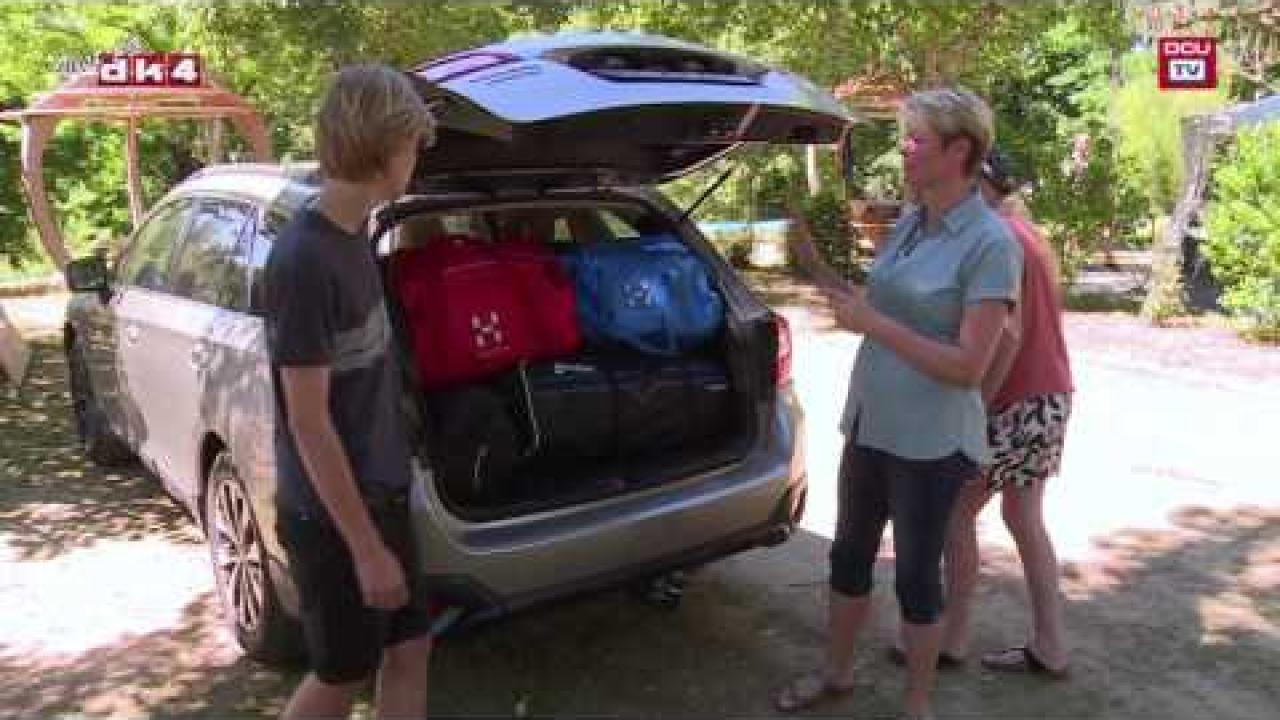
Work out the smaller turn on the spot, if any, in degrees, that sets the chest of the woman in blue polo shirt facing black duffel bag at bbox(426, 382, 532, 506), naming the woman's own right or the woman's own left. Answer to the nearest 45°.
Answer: approximately 45° to the woman's own right

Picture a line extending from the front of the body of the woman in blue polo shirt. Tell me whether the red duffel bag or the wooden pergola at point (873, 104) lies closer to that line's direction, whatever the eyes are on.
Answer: the red duffel bag

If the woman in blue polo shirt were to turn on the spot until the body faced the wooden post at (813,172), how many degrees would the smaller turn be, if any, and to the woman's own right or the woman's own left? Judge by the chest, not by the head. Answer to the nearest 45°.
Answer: approximately 135° to the woman's own right

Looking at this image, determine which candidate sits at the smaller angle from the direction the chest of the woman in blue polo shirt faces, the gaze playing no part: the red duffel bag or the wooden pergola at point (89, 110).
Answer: the red duffel bag

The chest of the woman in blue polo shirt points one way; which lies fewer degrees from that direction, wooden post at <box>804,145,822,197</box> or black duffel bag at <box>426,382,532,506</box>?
the black duffel bag

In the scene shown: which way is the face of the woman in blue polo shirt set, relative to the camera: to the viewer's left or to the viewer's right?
to the viewer's left

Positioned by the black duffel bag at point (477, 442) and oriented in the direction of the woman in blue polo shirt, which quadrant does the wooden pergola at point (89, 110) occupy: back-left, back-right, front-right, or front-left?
back-left

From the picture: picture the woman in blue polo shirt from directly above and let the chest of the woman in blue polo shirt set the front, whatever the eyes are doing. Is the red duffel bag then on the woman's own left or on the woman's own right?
on the woman's own right

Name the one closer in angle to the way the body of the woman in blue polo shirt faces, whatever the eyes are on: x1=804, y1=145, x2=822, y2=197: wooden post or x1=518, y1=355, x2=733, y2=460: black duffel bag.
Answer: the black duffel bag

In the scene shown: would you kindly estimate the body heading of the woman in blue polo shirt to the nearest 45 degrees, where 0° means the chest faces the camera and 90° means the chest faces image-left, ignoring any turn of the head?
approximately 45°

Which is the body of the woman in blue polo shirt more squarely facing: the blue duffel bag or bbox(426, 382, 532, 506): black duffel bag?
the black duffel bag

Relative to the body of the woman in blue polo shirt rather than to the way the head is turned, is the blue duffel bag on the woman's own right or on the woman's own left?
on the woman's own right

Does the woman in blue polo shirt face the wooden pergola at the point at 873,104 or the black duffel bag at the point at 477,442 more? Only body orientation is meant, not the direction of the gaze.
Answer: the black duffel bag

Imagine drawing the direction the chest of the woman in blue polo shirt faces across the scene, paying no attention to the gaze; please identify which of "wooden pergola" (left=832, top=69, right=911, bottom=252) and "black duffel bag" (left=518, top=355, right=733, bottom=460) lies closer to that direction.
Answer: the black duffel bag

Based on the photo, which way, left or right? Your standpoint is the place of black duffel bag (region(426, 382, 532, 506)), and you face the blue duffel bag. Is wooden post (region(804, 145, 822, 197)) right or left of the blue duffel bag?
left
